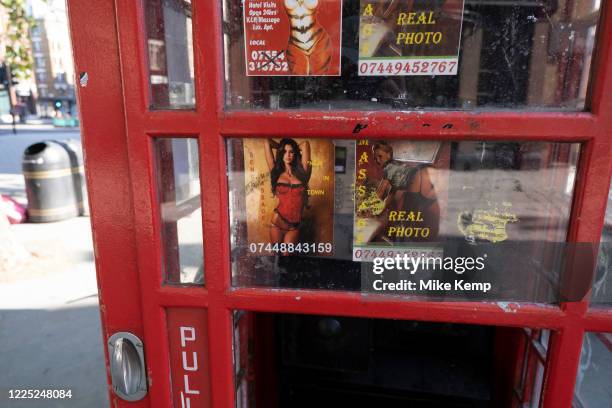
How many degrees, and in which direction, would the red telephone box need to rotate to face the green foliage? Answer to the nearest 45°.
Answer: approximately 135° to its right

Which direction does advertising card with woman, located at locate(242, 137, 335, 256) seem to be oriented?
toward the camera

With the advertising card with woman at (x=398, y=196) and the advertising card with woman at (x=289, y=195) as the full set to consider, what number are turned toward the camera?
2

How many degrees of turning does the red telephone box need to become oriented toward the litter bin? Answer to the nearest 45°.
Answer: approximately 135° to its right

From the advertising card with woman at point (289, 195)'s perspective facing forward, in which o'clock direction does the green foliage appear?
The green foliage is roughly at 5 o'clock from the advertising card with woman.

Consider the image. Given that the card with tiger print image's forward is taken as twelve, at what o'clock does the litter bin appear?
The litter bin is roughly at 5 o'clock from the card with tiger print image.

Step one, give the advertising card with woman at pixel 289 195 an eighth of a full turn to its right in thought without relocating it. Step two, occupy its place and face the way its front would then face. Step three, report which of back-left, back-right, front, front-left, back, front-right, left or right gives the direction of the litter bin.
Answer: right

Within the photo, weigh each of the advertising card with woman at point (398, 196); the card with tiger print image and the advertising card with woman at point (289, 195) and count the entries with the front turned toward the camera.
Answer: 3

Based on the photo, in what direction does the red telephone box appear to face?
toward the camera

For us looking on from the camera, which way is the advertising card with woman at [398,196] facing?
facing the viewer
